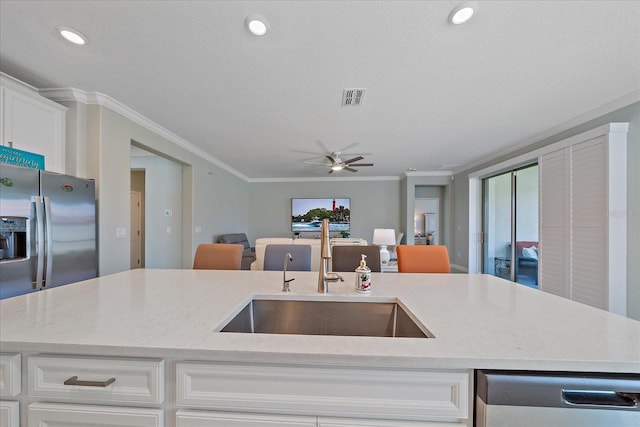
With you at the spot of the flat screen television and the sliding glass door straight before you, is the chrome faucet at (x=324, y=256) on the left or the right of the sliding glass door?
right

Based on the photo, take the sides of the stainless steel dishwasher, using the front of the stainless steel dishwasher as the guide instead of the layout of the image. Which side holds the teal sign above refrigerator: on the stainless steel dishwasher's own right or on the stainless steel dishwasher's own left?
on the stainless steel dishwasher's own right

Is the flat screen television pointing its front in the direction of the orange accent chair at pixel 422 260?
yes

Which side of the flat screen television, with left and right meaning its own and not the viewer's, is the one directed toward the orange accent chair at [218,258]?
front

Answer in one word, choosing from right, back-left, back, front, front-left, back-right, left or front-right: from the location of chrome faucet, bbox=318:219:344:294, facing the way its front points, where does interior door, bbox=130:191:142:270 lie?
back-right

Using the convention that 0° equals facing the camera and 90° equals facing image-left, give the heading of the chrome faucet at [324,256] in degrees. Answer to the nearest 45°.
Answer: approximately 0°

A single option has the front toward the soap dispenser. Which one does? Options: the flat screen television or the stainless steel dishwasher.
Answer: the flat screen television

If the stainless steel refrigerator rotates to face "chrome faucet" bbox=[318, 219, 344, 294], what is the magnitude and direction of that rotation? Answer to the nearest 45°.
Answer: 0° — it already faces it

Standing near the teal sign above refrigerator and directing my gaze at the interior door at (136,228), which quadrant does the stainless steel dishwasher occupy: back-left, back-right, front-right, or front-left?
back-right
